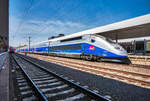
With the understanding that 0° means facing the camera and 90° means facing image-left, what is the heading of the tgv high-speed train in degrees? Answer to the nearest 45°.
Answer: approximately 315°
